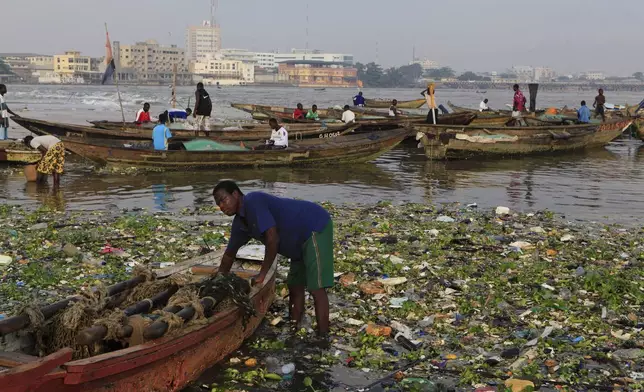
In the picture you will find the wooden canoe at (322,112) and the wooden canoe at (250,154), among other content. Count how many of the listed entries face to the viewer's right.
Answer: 1

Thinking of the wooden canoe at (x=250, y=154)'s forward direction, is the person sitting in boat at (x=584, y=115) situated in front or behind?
in front

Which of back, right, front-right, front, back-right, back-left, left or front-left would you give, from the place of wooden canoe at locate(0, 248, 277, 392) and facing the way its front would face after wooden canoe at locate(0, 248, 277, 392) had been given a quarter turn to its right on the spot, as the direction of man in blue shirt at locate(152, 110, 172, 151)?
back-left

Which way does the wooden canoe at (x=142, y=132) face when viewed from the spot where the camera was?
facing to the left of the viewer

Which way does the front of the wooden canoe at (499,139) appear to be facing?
to the viewer's right

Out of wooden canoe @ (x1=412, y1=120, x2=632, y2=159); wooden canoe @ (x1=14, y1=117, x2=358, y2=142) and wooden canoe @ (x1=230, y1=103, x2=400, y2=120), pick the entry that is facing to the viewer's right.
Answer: wooden canoe @ (x1=412, y1=120, x2=632, y2=159)

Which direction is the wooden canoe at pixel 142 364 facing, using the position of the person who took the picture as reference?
facing away from the viewer and to the right of the viewer

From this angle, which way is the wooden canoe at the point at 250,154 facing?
to the viewer's right

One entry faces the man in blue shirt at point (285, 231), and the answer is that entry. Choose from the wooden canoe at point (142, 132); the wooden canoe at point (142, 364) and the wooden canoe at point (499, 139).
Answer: the wooden canoe at point (142, 364)

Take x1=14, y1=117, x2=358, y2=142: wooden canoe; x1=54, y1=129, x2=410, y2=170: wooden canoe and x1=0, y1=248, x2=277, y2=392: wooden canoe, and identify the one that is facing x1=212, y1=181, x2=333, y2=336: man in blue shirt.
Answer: x1=0, y1=248, x2=277, y2=392: wooden canoe

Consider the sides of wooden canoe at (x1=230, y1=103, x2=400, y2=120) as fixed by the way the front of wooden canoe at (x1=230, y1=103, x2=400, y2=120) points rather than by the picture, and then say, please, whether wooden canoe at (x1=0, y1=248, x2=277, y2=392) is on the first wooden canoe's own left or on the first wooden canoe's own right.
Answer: on the first wooden canoe's own left

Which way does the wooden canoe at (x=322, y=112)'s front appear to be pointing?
to the viewer's left
